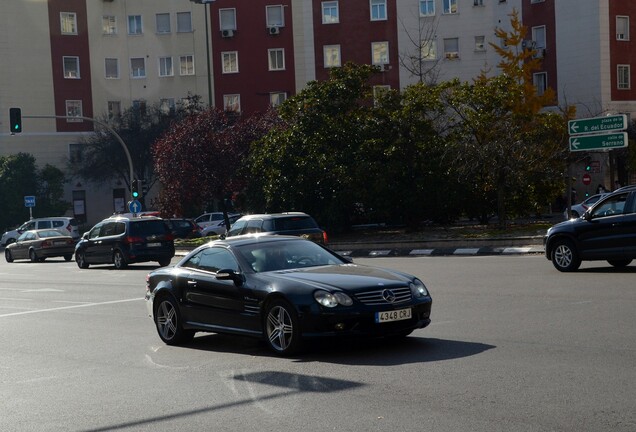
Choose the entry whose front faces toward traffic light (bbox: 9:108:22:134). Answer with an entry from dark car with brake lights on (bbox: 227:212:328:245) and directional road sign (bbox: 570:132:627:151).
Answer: the dark car with brake lights on

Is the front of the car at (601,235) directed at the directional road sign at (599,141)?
no

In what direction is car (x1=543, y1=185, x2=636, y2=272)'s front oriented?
to the viewer's left

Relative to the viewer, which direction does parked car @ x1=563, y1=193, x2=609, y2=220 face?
to the viewer's left

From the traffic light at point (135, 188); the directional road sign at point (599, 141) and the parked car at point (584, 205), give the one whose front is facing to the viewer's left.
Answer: the parked car

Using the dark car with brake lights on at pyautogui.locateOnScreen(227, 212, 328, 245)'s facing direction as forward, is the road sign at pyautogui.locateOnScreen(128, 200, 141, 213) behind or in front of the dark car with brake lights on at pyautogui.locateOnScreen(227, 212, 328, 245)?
in front

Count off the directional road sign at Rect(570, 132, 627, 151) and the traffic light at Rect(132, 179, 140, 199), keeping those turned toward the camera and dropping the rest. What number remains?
2

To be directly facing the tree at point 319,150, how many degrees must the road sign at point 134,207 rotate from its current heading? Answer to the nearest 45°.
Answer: approximately 45° to its left

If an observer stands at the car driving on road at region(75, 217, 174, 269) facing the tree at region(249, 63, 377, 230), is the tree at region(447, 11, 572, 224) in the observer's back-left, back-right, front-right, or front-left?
front-right

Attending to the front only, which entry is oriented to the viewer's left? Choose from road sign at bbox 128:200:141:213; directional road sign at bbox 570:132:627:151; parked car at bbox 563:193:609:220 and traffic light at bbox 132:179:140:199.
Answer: the parked car

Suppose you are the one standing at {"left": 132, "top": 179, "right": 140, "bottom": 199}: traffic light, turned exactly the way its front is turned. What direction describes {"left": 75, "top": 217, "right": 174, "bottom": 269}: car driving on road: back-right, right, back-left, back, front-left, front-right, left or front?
front

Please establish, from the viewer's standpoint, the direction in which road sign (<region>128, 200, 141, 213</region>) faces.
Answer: facing the viewer

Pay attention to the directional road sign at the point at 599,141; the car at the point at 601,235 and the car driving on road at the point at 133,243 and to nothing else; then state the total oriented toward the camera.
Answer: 1

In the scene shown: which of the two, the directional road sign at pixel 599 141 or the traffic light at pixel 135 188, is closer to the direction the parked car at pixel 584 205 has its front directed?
the traffic light

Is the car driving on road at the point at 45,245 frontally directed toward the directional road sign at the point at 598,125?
no

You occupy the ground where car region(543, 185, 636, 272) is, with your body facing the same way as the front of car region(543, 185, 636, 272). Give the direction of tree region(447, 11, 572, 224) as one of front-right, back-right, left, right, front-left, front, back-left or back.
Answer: right
